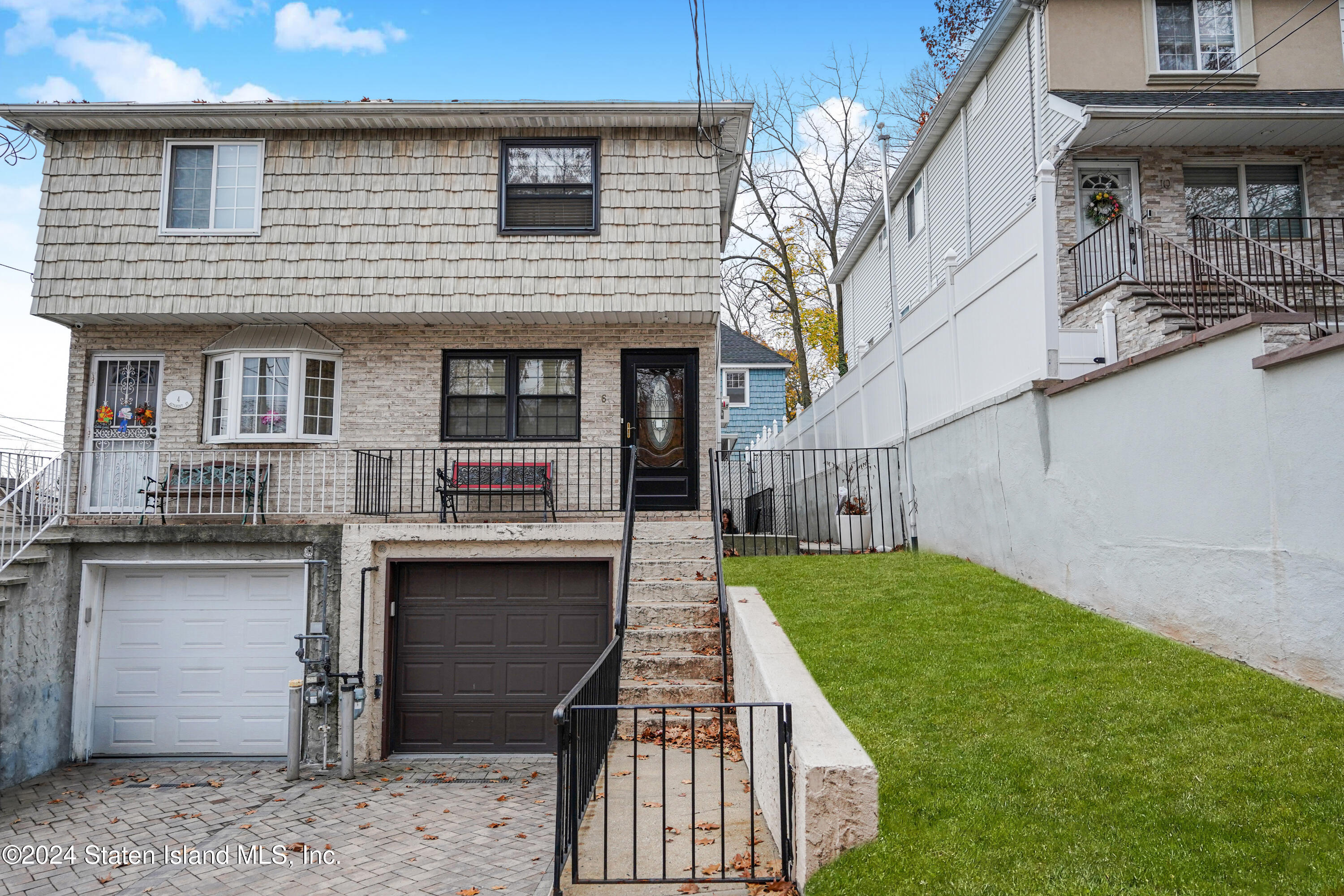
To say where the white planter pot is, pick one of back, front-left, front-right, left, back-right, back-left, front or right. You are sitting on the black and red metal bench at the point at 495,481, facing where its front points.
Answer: left

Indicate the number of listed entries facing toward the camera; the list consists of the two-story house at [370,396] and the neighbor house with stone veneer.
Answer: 2

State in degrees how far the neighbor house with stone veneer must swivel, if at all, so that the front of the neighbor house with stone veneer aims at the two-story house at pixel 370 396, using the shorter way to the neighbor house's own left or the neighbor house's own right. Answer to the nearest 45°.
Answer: approximately 90° to the neighbor house's own right

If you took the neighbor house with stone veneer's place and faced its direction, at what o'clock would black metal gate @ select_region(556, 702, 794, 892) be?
The black metal gate is roughly at 1 o'clock from the neighbor house with stone veneer.

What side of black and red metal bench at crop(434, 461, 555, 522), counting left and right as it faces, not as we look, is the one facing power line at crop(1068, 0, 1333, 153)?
left

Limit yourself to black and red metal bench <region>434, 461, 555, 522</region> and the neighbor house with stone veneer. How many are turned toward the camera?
2

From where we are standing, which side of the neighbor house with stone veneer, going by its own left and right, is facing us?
front

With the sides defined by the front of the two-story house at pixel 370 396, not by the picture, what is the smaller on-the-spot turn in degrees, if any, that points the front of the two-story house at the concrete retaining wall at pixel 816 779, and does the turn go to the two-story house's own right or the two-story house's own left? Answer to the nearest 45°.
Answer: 0° — it already faces it

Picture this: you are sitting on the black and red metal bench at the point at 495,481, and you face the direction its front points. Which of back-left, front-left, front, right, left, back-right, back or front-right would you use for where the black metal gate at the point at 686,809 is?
front

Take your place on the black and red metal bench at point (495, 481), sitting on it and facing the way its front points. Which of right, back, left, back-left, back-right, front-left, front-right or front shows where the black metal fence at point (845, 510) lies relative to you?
left

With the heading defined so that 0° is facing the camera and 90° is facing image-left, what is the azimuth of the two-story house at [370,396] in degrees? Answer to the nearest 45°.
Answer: approximately 0°

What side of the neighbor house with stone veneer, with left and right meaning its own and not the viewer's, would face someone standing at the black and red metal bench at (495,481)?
right

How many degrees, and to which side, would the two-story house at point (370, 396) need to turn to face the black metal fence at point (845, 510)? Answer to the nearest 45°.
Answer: approximately 90° to its left

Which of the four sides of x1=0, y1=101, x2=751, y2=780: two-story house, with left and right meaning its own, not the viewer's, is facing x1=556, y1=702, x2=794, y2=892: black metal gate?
front

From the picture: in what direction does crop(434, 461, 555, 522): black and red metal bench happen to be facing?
toward the camera

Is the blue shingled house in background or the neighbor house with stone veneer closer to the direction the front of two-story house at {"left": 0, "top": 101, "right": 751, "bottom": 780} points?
the neighbor house with stone veneer

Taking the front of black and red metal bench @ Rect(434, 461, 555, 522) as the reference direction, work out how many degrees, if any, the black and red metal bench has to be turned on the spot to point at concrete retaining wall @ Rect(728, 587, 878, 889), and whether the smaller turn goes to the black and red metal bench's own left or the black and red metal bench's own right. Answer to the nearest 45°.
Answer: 0° — it already faces it
